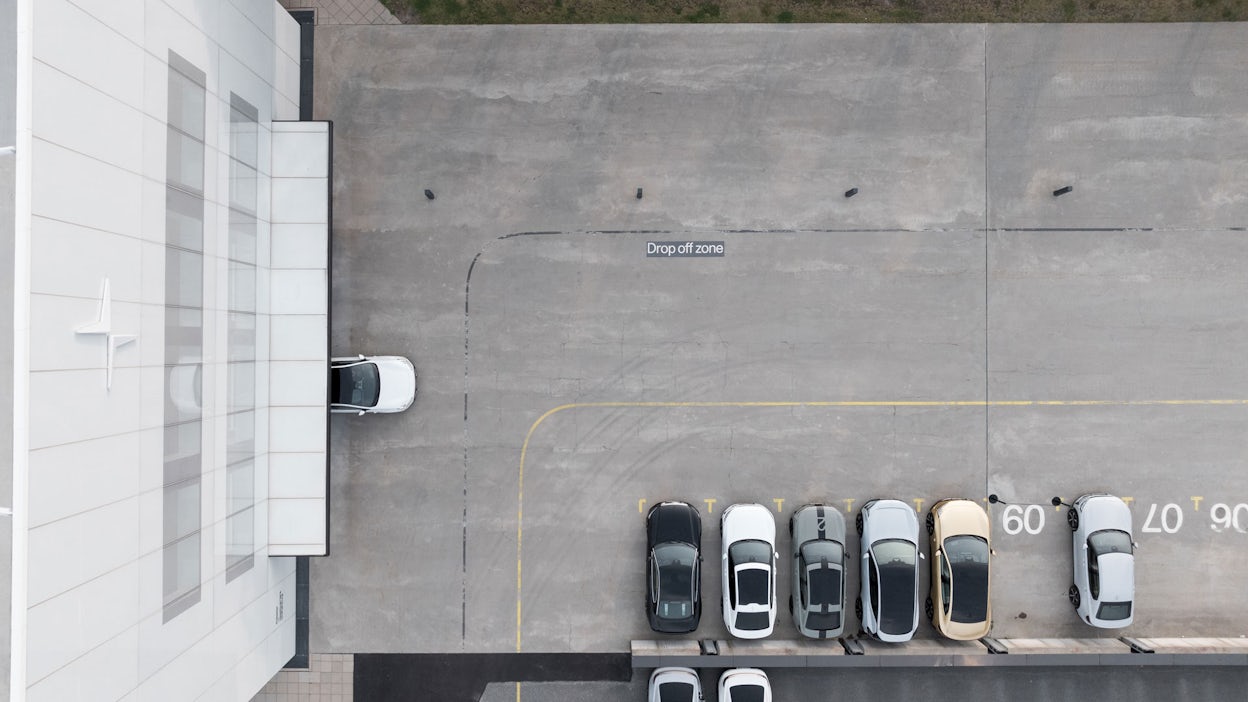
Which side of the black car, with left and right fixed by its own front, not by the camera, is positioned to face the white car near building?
left

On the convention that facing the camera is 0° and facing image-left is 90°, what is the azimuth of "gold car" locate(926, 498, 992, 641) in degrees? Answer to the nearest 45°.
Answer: approximately 180°

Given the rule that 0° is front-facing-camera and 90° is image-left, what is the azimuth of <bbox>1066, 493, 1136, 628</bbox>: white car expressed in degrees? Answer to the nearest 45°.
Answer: approximately 180°

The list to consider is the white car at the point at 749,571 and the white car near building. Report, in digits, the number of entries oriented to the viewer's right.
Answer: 1

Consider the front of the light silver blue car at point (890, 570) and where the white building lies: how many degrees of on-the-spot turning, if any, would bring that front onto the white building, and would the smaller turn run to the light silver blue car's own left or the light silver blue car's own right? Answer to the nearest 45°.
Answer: approximately 135° to the light silver blue car's own left

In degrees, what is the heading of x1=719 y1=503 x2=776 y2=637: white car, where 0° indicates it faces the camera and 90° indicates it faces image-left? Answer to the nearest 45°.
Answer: approximately 180°

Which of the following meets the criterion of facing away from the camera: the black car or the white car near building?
the black car

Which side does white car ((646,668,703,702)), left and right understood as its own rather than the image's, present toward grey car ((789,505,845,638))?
left

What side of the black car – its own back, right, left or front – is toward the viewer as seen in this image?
back

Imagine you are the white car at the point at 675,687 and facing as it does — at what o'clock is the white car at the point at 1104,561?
the white car at the point at 1104,561 is roughly at 9 o'clock from the white car at the point at 675,687.
